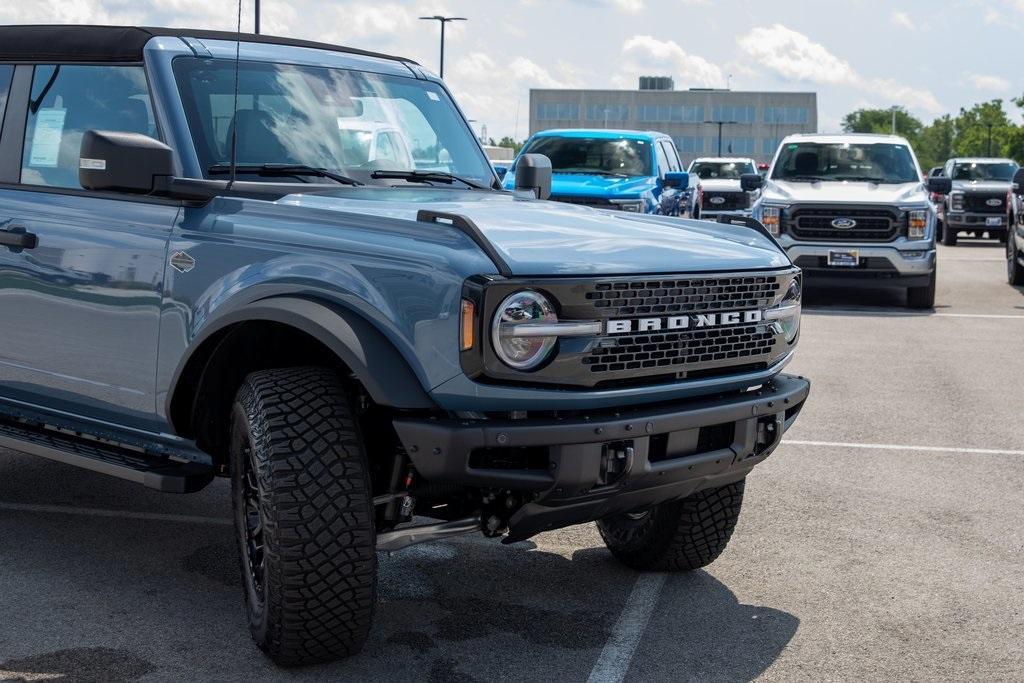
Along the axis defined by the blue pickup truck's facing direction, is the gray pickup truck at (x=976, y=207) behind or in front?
behind

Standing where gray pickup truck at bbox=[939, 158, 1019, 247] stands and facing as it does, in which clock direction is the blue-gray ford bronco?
The blue-gray ford bronco is roughly at 12 o'clock from the gray pickup truck.

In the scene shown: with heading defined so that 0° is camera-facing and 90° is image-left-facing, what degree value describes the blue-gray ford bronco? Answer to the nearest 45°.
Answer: approximately 315°

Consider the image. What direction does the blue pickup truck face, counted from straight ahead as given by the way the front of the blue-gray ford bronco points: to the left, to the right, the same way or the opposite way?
to the right

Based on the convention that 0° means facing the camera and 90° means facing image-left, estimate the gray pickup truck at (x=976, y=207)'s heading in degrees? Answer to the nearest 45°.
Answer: approximately 0°

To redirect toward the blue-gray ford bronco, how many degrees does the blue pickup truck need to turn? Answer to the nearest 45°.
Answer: approximately 45° to its left

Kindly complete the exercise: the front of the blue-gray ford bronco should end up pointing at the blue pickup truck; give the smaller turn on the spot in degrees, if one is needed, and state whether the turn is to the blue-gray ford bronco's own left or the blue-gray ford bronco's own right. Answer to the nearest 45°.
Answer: approximately 135° to the blue-gray ford bronco's own left

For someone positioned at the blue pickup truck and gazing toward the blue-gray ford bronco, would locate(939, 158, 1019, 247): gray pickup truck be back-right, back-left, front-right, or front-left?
back-left
